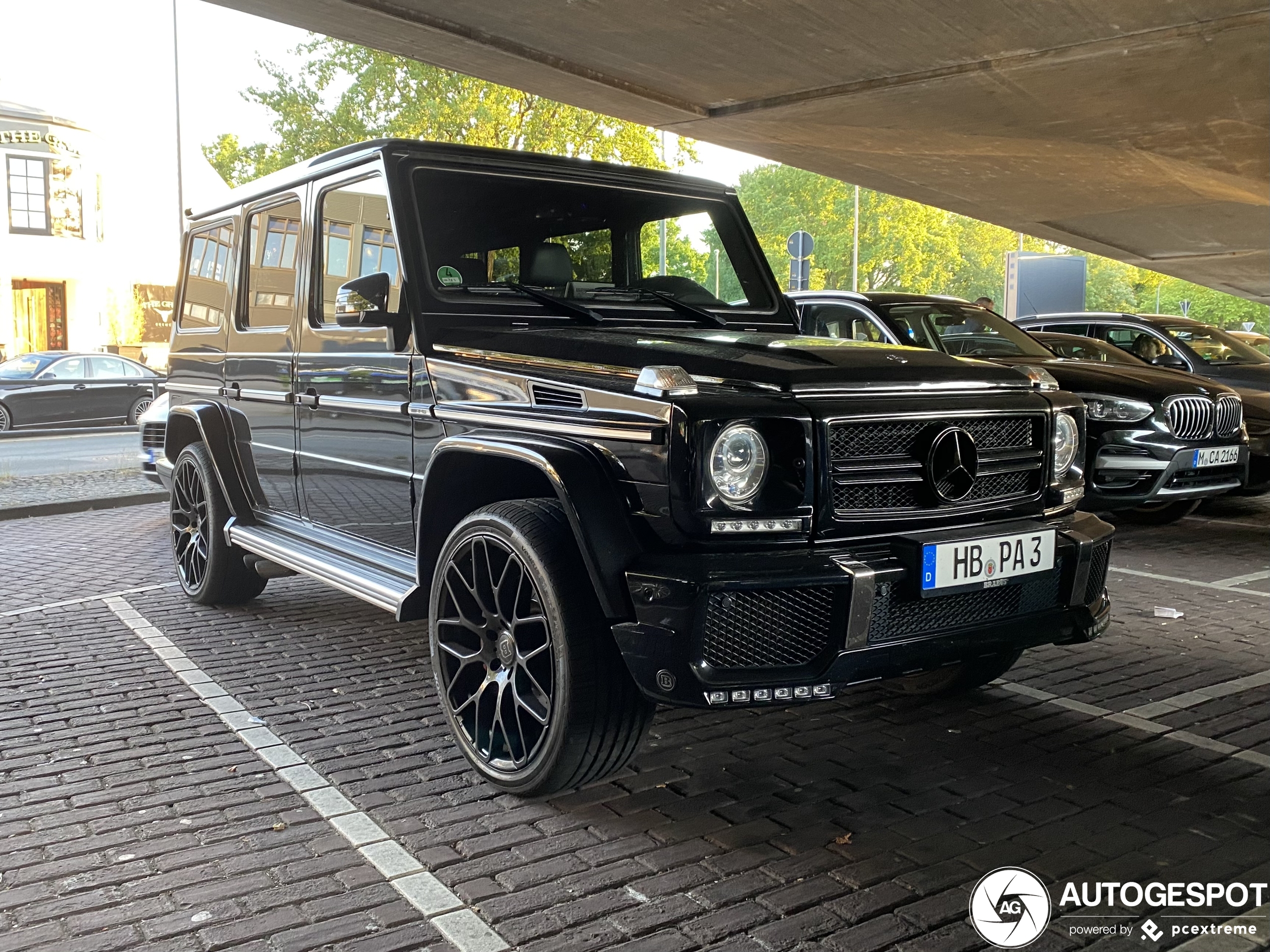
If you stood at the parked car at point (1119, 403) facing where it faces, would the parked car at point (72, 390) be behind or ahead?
behind

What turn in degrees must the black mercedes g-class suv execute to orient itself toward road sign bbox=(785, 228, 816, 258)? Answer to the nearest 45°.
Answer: approximately 135° to its left

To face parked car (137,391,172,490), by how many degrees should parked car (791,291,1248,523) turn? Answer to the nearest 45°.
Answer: approximately 135° to its right

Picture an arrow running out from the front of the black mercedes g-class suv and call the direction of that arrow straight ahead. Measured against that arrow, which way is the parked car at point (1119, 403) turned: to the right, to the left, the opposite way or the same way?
the same way

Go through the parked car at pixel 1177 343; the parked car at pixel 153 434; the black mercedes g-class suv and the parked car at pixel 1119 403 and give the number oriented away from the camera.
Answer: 0

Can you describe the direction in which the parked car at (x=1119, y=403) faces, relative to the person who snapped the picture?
facing the viewer and to the right of the viewer

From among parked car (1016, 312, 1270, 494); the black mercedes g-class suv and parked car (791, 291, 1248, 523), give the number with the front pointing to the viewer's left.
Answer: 0

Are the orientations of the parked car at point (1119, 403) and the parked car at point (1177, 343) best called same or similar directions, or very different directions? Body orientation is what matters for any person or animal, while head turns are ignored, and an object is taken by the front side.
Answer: same or similar directions

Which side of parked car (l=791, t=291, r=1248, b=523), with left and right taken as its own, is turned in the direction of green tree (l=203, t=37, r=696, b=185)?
back

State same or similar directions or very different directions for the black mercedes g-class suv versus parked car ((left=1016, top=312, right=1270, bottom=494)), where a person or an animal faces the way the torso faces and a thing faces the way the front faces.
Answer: same or similar directions

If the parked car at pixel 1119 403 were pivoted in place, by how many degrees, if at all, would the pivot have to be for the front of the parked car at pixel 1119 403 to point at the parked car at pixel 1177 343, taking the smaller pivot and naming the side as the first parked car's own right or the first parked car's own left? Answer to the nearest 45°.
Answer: approximately 135° to the first parked car's own left

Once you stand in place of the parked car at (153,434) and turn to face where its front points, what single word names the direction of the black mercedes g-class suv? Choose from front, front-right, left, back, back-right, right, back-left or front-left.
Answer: front-left

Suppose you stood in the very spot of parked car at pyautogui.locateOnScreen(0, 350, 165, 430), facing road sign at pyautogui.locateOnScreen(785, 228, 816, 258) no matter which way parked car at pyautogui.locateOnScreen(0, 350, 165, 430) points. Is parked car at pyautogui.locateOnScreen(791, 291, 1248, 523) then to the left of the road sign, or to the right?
right

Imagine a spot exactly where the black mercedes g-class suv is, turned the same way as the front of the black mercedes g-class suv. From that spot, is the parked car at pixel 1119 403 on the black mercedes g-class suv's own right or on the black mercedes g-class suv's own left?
on the black mercedes g-class suv's own left

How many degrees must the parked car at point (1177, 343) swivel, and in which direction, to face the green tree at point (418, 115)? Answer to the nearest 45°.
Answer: approximately 180°

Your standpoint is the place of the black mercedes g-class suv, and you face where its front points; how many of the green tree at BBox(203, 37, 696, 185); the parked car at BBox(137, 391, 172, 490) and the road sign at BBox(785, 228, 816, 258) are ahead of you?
0

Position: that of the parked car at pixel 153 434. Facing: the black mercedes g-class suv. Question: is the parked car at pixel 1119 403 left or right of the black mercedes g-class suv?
left
